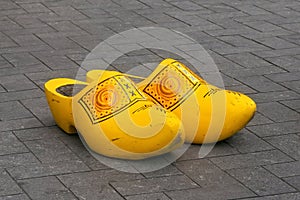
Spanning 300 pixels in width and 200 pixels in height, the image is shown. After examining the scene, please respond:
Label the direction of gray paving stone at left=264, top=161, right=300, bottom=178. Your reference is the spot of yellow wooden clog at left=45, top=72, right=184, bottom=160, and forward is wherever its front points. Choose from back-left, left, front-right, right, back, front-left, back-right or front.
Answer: front-left

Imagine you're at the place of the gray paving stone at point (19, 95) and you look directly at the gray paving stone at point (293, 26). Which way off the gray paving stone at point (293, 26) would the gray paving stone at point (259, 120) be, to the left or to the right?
right

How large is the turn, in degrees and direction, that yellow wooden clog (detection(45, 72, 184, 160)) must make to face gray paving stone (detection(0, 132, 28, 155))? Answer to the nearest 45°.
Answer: approximately 135° to its right

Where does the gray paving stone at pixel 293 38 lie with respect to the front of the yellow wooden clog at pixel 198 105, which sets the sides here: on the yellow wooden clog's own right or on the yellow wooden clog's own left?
on the yellow wooden clog's own left

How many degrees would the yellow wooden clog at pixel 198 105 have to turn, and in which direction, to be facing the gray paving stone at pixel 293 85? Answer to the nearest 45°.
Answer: approximately 90° to its left

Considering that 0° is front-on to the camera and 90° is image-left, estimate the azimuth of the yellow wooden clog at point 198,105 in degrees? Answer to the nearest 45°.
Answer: approximately 315°
